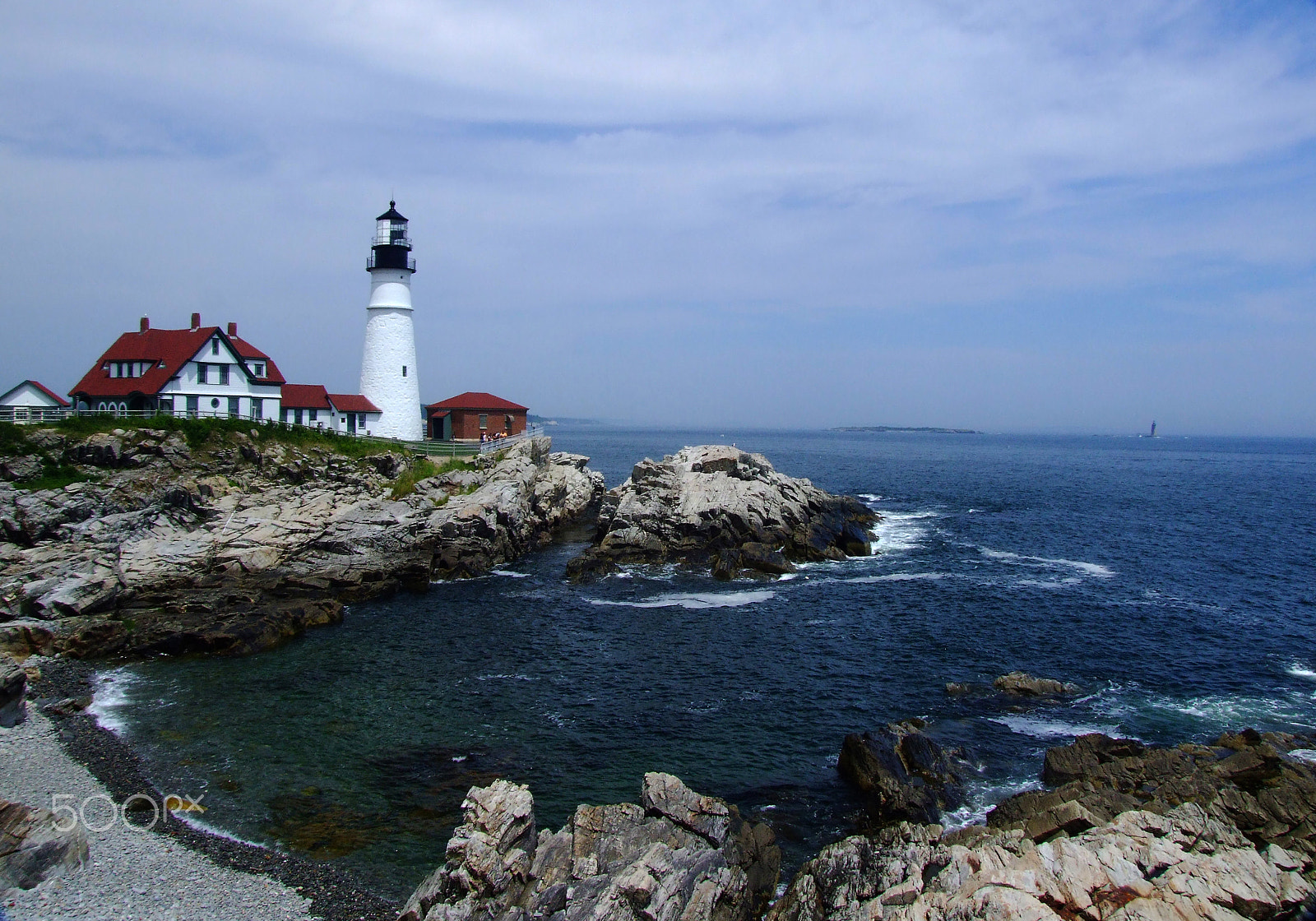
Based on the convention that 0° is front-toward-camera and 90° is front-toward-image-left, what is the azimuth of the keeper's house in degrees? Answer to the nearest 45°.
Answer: approximately 45°

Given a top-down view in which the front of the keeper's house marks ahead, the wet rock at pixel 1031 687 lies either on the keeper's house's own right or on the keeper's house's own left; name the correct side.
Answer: on the keeper's house's own left

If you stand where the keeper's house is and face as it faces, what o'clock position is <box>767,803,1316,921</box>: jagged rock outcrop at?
The jagged rock outcrop is roughly at 10 o'clock from the keeper's house.

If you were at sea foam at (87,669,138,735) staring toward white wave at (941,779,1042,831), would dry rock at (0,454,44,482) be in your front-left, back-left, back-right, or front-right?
back-left

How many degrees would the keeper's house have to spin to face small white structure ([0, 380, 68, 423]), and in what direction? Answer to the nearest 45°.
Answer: approximately 45° to its right

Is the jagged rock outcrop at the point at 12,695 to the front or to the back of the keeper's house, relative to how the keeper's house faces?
to the front

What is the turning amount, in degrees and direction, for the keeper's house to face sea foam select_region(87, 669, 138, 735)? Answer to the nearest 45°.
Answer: approximately 45° to its left

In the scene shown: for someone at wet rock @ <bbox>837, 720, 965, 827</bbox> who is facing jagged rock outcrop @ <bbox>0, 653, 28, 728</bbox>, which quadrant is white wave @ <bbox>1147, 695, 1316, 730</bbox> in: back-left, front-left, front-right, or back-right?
back-right

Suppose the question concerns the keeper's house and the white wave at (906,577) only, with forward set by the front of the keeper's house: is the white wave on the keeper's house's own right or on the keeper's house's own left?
on the keeper's house's own left

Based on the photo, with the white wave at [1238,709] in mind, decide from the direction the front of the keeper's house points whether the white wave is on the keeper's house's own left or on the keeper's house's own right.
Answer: on the keeper's house's own left

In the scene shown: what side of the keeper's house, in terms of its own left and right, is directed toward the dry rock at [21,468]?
front

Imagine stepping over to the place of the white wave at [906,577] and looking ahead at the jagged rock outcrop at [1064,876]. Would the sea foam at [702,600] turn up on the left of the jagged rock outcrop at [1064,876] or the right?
right

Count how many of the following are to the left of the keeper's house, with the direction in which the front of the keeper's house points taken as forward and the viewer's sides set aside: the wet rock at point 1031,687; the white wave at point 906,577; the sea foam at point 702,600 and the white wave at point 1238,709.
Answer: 4

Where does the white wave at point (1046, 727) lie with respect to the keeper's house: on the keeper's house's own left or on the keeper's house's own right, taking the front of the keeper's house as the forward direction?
on the keeper's house's own left

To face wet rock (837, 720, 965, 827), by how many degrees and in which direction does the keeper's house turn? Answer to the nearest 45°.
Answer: approximately 45° to its left
